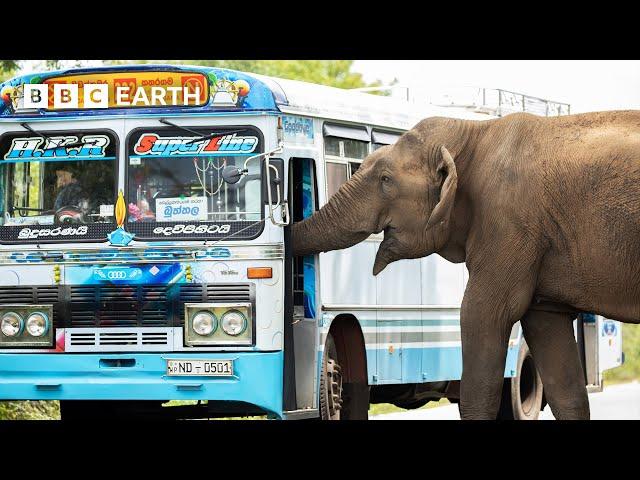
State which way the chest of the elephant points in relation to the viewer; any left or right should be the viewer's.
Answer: facing to the left of the viewer

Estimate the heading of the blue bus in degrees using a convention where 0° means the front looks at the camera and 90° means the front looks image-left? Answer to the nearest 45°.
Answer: approximately 45°

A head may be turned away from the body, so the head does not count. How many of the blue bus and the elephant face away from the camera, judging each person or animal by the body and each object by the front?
0

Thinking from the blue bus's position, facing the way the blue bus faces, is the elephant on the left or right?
on its left
